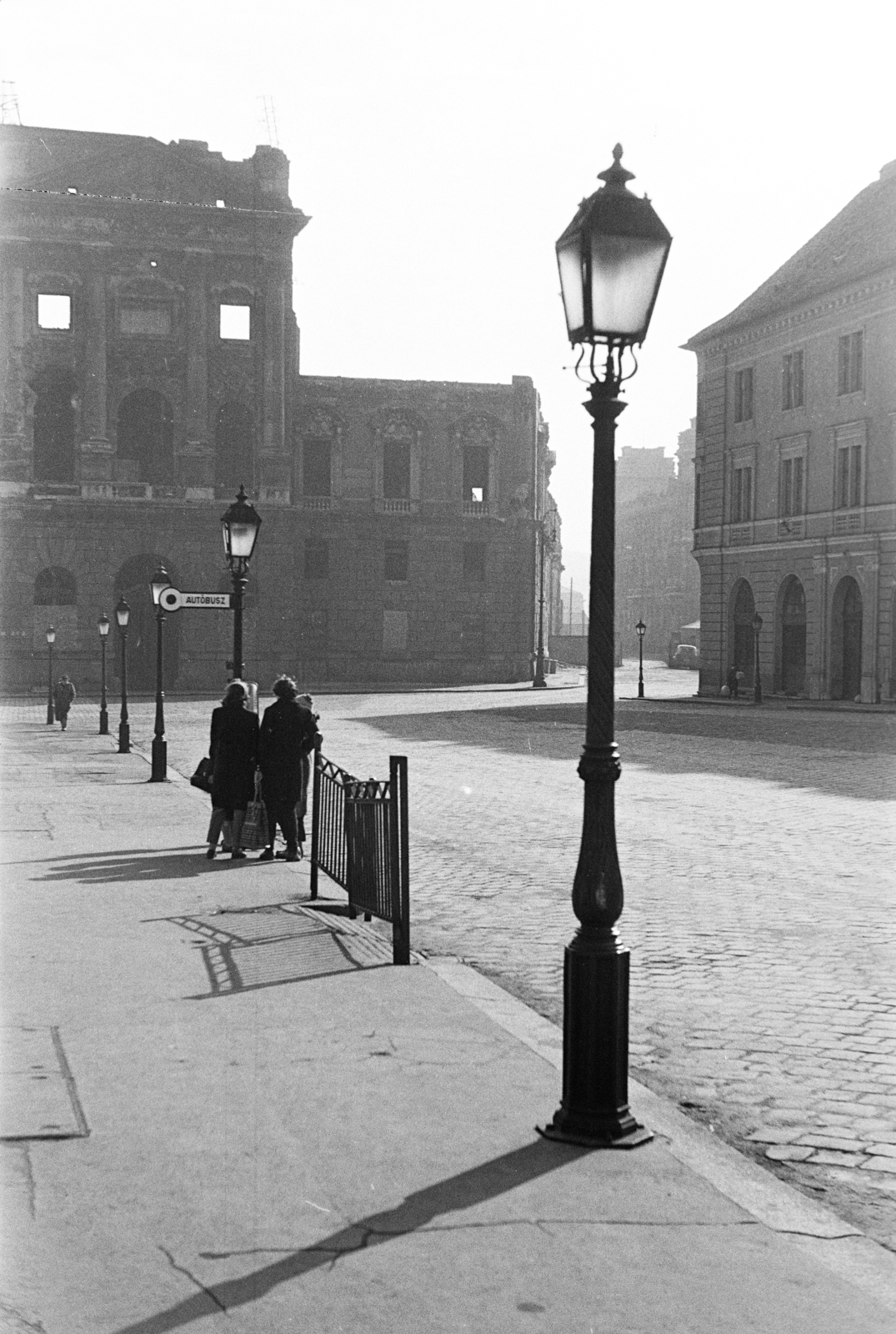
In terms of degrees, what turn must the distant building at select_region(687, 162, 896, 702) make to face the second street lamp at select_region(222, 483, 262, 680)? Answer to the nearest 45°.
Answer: approximately 45° to its left

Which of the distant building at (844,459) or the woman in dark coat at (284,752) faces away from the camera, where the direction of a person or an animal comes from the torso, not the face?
the woman in dark coat

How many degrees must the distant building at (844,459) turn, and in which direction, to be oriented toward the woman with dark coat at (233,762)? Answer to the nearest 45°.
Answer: approximately 45° to its left

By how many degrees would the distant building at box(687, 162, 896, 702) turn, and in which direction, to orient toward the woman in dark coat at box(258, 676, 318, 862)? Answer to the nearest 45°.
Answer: approximately 45° to its left

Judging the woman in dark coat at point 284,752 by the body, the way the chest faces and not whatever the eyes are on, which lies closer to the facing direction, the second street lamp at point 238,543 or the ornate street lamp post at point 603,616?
the second street lamp

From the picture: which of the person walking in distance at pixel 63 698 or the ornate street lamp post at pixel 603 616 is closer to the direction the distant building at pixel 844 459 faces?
the person walking in distance

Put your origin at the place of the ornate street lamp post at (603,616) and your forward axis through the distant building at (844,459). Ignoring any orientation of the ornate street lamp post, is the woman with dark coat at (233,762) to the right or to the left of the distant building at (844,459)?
left

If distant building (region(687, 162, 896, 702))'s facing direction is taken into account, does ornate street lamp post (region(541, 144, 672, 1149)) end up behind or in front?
in front

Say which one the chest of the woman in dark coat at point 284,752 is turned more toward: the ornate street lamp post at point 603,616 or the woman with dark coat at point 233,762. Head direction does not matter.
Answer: the woman with dark coat

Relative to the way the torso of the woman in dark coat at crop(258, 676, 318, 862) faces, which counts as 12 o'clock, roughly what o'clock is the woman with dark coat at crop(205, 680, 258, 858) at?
The woman with dark coat is roughly at 10 o'clock from the woman in dark coat.

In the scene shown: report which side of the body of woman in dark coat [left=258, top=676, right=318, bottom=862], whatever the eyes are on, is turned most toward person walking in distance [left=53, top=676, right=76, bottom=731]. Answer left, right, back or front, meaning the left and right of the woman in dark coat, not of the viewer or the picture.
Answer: front

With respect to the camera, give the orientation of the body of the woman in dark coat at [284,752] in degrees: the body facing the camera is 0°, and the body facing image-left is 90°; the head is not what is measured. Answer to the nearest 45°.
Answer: approximately 180°

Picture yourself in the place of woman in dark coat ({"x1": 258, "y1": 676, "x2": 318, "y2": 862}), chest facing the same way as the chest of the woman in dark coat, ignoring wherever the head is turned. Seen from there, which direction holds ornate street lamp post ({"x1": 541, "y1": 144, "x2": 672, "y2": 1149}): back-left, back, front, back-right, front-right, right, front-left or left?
back

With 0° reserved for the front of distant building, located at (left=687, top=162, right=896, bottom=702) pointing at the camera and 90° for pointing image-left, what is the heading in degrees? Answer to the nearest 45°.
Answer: approximately 45°

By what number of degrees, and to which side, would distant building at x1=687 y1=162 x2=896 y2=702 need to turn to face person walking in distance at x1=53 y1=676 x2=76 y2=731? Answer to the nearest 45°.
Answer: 0° — it already faces them

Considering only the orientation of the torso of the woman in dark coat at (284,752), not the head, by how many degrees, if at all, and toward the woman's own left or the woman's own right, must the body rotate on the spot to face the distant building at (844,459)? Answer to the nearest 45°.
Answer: approximately 45° to the woman's own right

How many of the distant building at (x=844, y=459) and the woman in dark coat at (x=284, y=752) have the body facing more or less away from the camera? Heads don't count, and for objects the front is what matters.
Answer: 1

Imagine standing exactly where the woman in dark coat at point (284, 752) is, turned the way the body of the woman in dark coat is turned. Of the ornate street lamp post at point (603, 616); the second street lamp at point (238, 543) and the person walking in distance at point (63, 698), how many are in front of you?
2
